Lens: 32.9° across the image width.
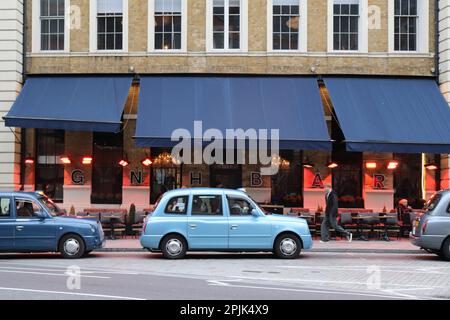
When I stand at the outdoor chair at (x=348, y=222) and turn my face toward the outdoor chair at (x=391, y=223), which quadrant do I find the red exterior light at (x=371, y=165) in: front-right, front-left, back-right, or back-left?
front-left

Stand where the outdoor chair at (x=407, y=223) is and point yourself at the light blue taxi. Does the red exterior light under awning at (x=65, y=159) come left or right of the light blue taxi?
right

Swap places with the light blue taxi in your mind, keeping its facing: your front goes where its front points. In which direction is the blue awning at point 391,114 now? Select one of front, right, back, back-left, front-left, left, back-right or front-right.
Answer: front-left

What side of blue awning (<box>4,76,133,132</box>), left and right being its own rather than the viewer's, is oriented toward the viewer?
front

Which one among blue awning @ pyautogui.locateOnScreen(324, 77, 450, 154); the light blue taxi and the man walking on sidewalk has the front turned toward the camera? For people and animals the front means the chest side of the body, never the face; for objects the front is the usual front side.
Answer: the blue awning

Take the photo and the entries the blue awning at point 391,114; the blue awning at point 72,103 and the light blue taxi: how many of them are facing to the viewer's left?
0

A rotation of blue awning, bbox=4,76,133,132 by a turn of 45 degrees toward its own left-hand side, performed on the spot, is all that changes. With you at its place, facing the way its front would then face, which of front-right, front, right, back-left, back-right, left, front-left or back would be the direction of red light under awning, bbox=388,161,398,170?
front-left

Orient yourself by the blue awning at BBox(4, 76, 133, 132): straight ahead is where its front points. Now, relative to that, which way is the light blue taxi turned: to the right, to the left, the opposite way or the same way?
to the left

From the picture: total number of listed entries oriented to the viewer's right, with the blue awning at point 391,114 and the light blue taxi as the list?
1

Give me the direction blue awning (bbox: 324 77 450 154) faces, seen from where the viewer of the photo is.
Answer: facing the viewer

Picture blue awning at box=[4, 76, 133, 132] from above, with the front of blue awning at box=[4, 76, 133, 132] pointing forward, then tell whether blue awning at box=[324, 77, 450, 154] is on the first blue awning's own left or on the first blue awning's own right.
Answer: on the first blue awning's own left

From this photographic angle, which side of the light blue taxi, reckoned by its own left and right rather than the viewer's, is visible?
right

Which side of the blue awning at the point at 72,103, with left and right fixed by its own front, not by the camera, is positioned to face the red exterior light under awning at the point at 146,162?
left
